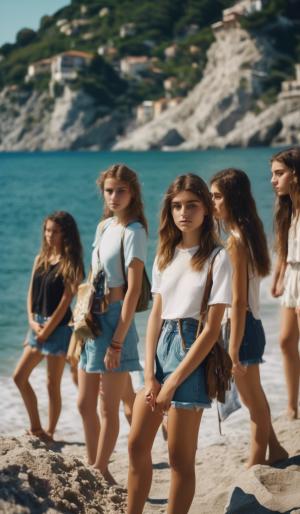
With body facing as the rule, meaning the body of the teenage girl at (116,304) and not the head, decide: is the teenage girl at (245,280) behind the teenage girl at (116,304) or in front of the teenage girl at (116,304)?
behind

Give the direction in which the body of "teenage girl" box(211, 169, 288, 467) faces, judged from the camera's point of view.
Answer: to the viewer's left

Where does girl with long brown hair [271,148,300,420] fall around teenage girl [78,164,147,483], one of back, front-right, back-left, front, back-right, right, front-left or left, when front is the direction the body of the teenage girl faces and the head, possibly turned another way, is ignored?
back

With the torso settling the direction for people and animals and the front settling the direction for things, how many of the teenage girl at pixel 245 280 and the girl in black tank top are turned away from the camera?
0

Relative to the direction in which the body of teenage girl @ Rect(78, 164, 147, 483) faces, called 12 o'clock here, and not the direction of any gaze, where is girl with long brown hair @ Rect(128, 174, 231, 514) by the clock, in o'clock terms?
The girl with long brown hair is roughly at 10 o'clock from the teenage girl.

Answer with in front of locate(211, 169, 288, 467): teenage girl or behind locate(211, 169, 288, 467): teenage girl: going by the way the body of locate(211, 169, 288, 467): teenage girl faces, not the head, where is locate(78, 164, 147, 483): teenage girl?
in front

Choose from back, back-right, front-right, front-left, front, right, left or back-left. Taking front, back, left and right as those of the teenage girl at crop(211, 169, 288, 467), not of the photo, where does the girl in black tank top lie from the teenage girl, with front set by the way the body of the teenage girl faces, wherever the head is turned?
front-right

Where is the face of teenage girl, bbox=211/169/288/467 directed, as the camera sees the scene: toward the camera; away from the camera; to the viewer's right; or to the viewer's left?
to the viewer's left

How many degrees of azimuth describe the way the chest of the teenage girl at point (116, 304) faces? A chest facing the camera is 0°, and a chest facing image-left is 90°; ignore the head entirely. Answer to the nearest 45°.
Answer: approximately 45°

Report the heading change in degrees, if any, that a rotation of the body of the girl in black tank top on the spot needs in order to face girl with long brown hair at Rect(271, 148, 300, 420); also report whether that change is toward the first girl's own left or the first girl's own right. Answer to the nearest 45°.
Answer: approximately 90° to the first girl's own left
